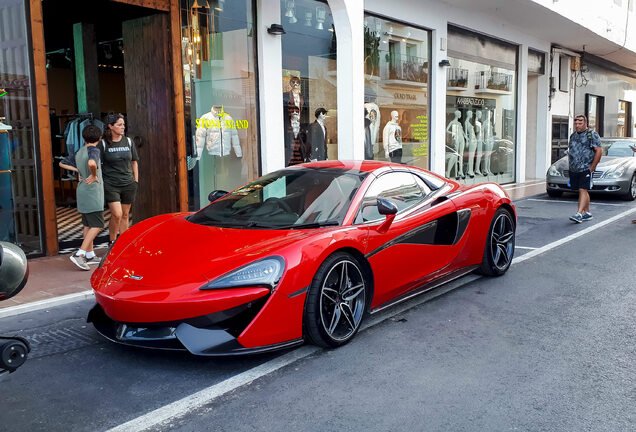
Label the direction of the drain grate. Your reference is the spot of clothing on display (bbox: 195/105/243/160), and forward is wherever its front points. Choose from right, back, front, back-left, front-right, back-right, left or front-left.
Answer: front

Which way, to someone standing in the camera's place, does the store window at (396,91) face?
facing the viewer and to the right of the viewer

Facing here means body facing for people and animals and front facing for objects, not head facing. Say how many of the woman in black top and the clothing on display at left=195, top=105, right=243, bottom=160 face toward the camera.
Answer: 2

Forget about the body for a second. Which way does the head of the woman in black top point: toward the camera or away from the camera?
toward the camera

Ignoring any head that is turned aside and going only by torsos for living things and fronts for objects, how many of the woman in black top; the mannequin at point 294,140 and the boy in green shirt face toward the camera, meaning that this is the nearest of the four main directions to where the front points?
2

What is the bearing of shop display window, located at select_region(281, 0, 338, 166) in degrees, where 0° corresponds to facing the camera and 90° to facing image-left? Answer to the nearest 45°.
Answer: approximately 315°

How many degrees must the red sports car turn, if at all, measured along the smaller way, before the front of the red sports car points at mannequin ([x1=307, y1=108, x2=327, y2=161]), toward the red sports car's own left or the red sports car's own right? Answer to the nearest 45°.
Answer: approximately 135° to the red sports car's own right

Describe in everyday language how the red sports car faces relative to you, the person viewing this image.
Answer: facing the viewer and to the left of the viewer

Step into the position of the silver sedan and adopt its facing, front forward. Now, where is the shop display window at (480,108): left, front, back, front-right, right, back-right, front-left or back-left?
right

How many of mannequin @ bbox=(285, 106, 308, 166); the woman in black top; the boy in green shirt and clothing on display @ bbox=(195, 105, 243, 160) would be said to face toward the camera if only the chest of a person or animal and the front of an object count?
3

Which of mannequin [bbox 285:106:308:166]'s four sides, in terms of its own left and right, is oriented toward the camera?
front

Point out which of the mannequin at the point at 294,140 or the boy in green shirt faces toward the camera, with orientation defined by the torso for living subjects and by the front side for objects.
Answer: the mannequin

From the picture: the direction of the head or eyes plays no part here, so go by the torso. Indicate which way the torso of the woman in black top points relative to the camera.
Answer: toward the camera

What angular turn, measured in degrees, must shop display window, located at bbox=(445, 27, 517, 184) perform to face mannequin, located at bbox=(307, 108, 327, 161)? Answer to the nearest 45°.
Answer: approximately 90° to its right

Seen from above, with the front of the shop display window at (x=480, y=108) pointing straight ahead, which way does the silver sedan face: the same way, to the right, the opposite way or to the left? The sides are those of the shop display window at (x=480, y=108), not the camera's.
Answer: to the right

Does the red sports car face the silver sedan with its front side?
no

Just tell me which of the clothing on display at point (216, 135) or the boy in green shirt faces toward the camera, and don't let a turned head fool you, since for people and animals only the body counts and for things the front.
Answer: the clothing on display

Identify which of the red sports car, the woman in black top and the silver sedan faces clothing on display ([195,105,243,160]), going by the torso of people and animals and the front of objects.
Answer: the silver sedan
